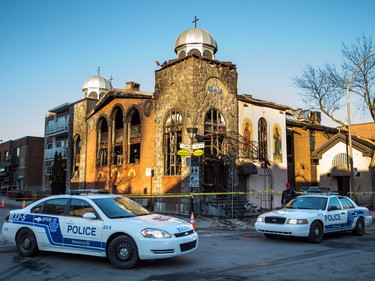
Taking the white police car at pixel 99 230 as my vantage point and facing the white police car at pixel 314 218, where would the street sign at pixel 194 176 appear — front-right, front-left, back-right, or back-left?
front-left

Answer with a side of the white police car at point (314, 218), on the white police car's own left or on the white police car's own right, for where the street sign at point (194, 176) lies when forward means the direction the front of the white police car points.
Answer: on the white police car's own right

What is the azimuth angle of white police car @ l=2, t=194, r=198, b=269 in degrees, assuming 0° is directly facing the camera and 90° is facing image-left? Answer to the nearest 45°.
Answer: approximately 315°

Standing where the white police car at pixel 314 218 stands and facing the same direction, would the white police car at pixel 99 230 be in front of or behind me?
in front

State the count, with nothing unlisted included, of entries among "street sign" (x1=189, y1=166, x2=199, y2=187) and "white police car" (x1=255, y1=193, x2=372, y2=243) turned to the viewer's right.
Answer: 0

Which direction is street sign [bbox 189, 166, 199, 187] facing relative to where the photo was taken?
toward the camera

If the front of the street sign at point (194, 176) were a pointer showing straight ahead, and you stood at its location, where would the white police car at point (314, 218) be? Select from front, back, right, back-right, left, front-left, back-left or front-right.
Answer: front-left

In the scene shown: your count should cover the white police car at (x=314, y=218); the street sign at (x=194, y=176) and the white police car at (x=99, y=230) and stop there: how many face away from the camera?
0

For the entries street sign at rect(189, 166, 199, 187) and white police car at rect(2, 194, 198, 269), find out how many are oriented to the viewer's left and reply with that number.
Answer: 0

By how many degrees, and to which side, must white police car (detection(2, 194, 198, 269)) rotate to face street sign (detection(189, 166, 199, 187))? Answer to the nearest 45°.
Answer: approximately 90° to its left

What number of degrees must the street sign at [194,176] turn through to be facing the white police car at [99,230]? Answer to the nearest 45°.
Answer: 0° — it already faces it

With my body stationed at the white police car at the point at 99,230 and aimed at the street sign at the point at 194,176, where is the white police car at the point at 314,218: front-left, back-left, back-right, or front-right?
front-right

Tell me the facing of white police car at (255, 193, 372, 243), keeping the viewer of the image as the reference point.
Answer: facing the viewer and to the left of the viewer
